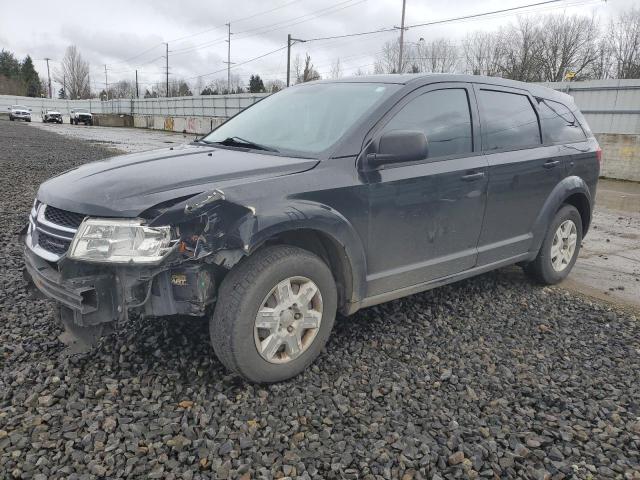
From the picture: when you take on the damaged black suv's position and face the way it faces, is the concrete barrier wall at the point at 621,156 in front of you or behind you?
behind

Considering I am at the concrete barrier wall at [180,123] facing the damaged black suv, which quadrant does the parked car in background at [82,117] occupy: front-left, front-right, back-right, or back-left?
back-right

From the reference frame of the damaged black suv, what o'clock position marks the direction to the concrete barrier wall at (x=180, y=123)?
The concrete barrier wall is roughly at 4 o'clock from the damaged black suv.

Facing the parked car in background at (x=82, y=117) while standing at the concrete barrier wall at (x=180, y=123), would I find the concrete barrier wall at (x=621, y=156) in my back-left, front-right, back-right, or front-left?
back-left

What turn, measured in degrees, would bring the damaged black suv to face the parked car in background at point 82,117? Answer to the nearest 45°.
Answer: approximately 90° to its right
